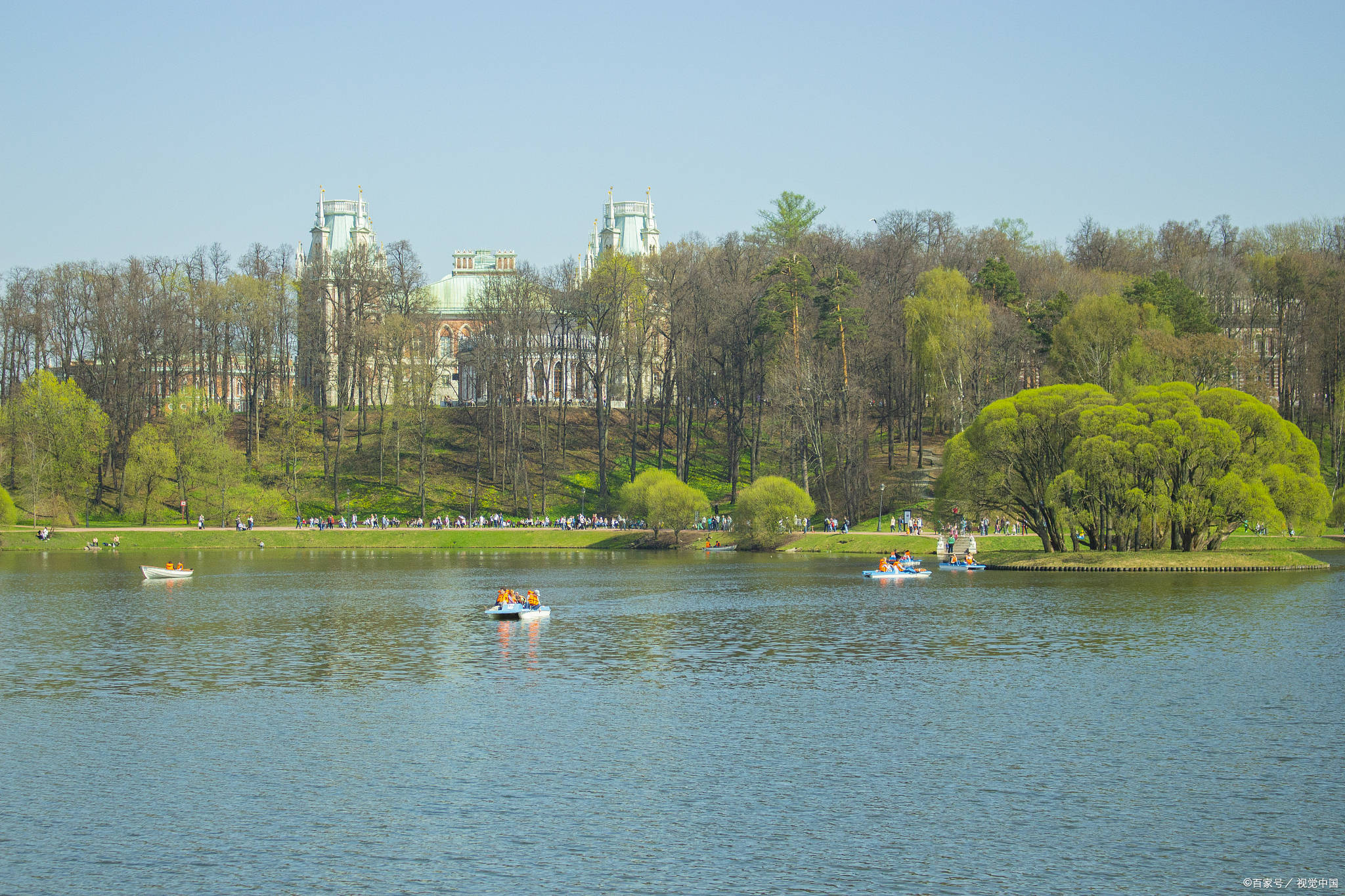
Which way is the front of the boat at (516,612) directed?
to the viewer's left
